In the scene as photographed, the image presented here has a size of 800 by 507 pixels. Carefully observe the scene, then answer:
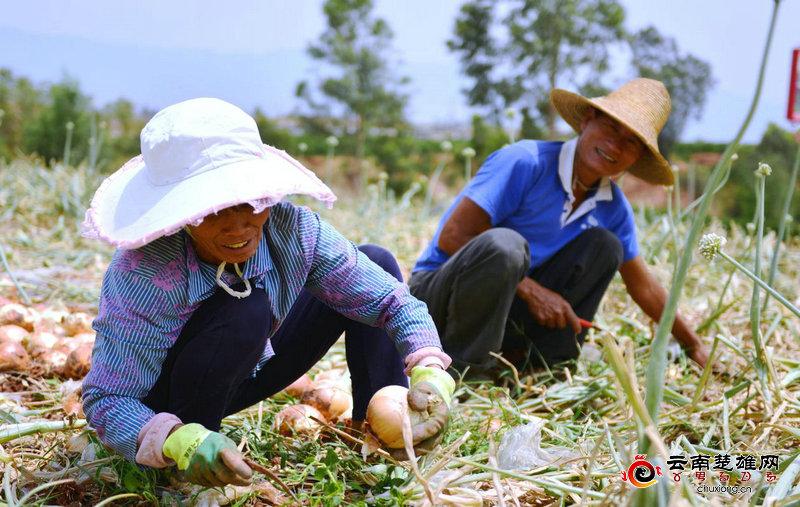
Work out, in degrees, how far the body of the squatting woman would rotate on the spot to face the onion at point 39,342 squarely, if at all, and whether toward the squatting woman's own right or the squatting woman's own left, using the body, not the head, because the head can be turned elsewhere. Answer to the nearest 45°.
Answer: approximately 180°

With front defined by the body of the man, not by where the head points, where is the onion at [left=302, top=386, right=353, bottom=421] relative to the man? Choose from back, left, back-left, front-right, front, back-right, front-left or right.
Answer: right

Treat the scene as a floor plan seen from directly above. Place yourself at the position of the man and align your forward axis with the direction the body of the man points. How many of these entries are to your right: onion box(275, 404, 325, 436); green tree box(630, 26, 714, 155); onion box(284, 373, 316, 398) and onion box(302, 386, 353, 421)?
3

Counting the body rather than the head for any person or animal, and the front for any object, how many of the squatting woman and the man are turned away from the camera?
0

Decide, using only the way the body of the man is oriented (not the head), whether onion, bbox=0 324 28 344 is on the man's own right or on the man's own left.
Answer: on the man's own right

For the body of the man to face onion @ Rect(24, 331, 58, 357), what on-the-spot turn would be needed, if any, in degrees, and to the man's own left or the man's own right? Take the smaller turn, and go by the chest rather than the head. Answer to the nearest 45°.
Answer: approximately 135° to the man's own right

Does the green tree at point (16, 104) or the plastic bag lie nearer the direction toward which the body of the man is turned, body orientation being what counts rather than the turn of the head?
the plastic bag

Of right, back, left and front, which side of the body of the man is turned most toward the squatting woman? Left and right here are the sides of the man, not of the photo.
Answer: right

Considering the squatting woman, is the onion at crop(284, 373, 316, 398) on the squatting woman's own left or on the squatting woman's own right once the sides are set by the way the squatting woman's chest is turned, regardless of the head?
on the squatting woman's own left

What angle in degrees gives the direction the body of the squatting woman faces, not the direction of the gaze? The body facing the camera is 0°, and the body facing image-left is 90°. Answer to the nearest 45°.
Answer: approximately 315°
